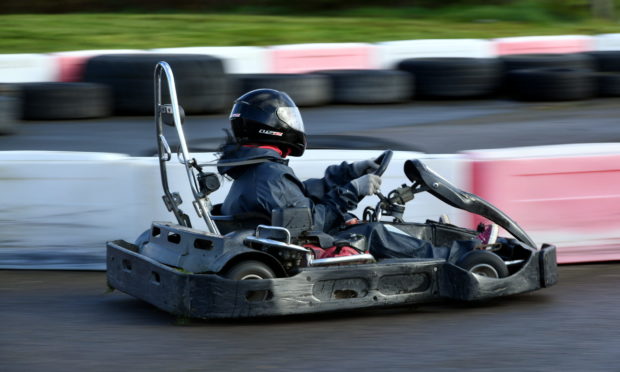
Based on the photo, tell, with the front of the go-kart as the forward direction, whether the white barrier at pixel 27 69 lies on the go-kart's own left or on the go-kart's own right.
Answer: on the go-kart's own left

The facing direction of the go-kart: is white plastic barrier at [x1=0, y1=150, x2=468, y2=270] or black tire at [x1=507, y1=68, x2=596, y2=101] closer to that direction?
the black tire

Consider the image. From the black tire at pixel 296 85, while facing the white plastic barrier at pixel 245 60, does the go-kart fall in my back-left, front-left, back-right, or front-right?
back-left

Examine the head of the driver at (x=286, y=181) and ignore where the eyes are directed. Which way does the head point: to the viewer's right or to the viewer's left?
to the viewer's right

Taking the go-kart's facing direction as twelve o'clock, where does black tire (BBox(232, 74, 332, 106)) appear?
The black tire is roughly at 9 o'clock from the go-kart.

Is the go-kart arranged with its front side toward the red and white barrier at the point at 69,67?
no

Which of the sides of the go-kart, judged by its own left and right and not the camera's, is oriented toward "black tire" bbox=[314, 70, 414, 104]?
left

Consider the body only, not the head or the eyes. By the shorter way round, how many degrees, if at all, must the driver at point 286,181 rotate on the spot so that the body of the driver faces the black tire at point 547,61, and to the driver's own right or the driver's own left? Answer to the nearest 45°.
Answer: approximately 90° to the driver's own left

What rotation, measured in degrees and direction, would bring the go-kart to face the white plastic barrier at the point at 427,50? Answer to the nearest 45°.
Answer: approximately 90° to its left

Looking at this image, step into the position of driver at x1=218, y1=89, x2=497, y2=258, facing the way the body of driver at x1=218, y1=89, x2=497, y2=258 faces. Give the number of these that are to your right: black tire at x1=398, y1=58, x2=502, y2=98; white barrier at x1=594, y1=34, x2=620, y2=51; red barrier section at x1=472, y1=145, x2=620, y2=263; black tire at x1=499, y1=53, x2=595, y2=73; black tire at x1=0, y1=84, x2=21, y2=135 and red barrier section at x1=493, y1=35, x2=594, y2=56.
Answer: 0

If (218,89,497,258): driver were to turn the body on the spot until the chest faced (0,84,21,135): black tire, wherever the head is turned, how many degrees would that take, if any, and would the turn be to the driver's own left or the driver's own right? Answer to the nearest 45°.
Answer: approximately 135° to the driver's own left

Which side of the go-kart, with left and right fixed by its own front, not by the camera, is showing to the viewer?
right

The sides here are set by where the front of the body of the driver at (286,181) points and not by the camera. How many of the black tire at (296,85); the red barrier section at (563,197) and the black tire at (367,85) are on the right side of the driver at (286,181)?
0

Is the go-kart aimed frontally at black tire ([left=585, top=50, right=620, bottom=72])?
no

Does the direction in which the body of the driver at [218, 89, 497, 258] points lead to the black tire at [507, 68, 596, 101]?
no

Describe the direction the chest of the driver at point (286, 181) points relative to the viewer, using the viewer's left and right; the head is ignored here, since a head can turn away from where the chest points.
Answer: facing to the right of the viewer

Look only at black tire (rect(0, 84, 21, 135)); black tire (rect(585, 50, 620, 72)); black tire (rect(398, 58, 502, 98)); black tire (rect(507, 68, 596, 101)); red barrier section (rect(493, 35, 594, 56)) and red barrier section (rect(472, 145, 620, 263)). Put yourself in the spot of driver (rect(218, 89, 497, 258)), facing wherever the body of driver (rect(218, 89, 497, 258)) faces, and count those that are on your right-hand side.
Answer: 0
